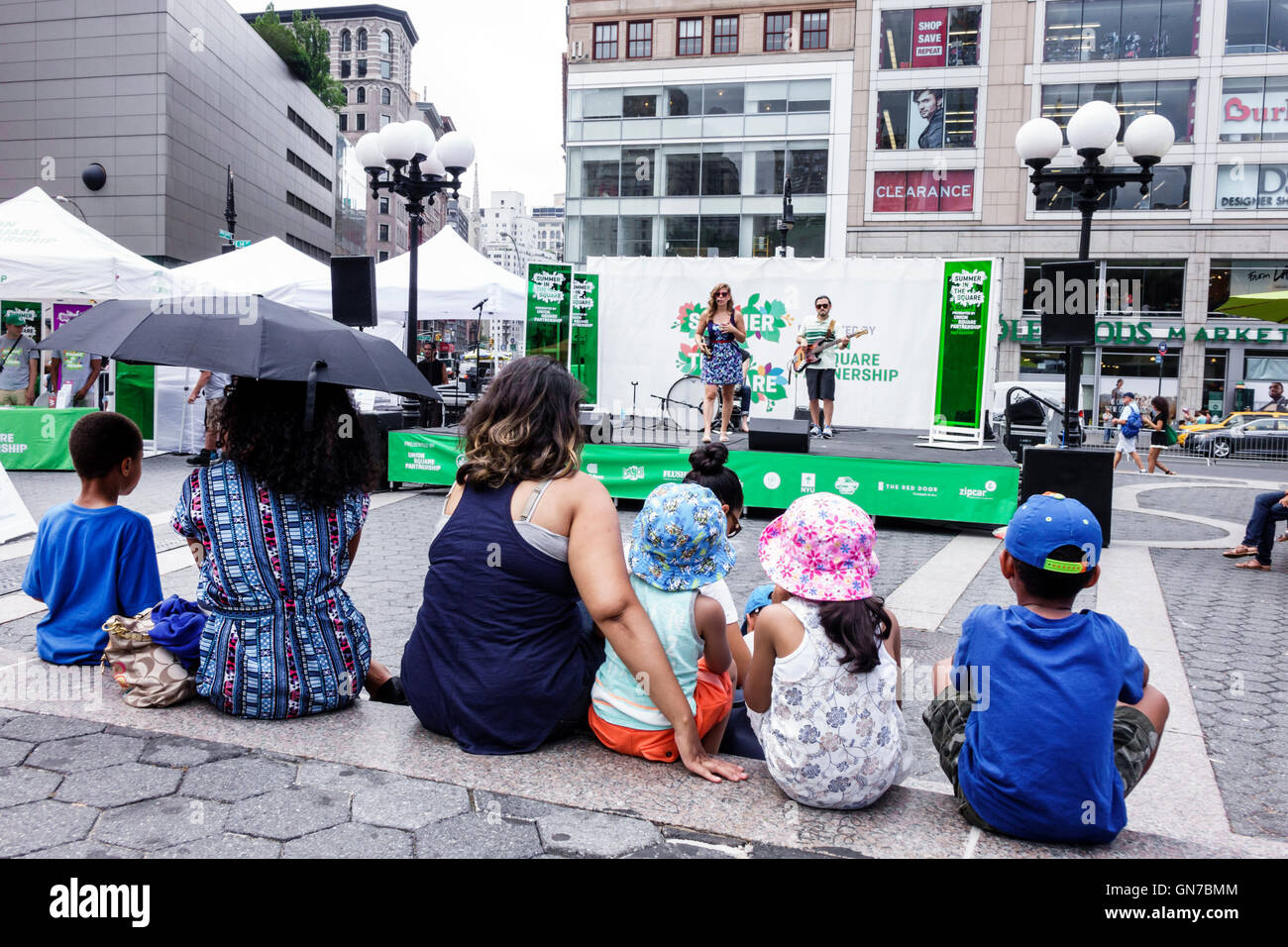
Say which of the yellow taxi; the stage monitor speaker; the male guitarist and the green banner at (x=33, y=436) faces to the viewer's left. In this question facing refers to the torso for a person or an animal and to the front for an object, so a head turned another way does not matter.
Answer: the yellow taxi

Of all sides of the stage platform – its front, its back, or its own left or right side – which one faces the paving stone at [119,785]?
front

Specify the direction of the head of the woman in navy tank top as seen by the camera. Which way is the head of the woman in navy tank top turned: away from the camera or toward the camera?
away from the camera

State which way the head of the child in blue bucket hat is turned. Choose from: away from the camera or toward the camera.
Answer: away from the camera

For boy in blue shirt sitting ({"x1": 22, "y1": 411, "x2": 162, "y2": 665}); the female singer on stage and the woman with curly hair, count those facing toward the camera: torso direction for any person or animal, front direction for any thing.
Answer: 1

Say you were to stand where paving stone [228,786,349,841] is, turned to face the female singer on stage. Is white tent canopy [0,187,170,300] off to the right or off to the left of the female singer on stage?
left

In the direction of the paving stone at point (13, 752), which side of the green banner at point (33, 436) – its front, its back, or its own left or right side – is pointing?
front

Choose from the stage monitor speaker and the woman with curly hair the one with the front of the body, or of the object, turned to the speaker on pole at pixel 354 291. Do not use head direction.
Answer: the woman with curly hair

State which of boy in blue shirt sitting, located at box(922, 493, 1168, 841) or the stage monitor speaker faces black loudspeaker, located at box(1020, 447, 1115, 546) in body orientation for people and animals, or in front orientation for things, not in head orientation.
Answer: the boy in blue shirt sitting

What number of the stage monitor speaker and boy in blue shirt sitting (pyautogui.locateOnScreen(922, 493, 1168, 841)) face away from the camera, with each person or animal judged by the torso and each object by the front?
2

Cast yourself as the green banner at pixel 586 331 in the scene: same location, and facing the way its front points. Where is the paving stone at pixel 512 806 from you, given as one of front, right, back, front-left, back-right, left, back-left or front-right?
front

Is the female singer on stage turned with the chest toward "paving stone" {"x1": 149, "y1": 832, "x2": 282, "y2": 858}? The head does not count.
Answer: yes

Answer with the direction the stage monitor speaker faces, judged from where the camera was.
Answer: facing away from the viewer

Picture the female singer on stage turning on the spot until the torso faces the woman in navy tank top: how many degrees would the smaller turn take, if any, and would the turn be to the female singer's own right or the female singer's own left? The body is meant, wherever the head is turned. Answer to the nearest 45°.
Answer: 0° — they already face them

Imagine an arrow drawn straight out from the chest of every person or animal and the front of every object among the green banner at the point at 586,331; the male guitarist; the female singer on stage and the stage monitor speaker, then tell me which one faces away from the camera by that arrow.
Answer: the stage monitor speaker

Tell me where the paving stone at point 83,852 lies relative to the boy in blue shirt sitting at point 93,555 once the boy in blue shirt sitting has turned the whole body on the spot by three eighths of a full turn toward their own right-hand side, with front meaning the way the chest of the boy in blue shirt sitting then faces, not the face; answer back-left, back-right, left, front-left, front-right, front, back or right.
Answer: front

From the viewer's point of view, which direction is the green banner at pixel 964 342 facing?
toward the camera

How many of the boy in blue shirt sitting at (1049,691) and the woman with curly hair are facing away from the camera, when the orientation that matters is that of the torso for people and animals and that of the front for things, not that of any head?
2
